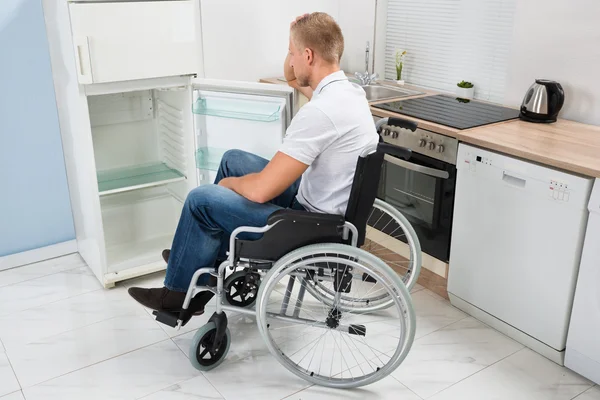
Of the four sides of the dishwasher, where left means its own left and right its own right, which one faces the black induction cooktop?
right

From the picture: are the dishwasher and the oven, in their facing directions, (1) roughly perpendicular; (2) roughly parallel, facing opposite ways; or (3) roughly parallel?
roughly parallel

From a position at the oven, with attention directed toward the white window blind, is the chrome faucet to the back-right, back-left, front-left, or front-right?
front-left

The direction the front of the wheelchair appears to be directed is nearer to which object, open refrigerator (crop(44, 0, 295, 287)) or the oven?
the open refrigerator

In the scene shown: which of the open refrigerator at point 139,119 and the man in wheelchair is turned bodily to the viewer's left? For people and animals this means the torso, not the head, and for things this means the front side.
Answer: the man in wheelchair

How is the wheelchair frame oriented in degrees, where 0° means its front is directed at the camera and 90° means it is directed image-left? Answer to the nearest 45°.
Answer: approximately 90°

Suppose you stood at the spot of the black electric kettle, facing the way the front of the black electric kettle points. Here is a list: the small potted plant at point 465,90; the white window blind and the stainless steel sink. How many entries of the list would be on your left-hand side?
0

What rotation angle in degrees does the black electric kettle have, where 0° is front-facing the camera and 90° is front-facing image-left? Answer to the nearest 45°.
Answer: approximately 90°

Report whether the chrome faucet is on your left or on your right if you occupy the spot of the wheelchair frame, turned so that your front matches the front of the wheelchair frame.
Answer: on your right

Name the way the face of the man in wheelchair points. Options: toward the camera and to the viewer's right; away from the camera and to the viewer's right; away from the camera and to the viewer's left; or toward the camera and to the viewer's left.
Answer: away from the camera and to the viewer's left

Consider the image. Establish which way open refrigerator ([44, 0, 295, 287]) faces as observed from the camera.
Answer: facing the viewer and to the right of the viewer

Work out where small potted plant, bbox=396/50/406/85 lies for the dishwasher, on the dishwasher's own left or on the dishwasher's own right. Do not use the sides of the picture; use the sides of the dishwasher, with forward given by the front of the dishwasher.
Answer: on the dishwasher's own right

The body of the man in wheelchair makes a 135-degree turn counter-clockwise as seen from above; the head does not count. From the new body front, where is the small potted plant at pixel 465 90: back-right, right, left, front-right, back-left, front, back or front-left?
left

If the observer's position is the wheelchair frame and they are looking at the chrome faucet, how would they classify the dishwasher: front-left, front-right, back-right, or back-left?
front-right

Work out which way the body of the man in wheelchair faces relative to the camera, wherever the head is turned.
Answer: to the viewer's left

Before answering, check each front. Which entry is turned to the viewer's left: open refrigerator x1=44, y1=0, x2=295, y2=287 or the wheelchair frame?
the wheelchair frame

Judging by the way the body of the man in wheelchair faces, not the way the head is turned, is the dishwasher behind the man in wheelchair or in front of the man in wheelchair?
behind
